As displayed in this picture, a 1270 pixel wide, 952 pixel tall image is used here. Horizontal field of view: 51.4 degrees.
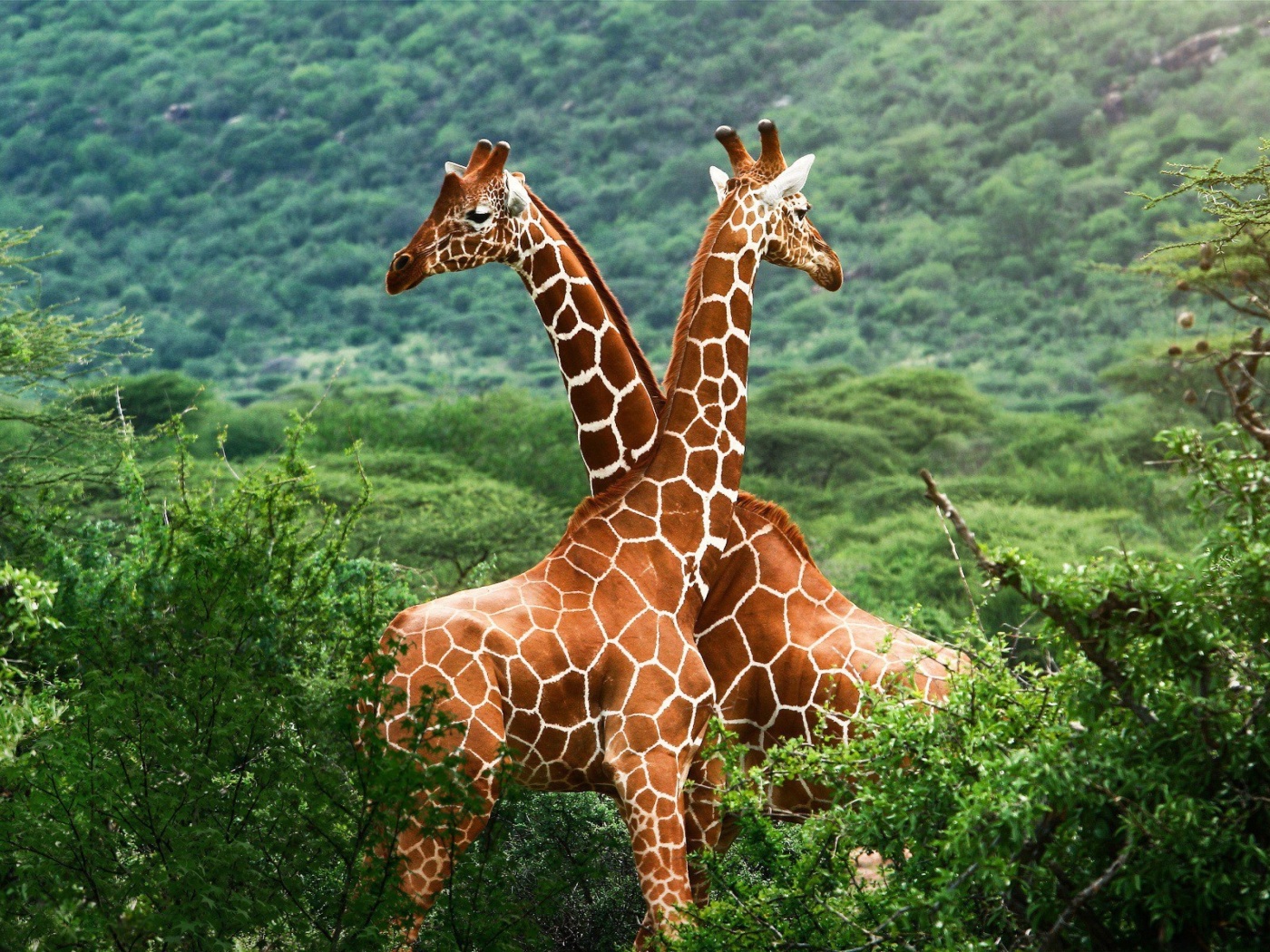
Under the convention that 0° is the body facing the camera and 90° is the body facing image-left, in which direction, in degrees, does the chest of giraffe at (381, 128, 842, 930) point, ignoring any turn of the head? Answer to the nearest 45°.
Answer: approximately 270°

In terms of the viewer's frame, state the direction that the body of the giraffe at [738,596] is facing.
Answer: to the viewer's left

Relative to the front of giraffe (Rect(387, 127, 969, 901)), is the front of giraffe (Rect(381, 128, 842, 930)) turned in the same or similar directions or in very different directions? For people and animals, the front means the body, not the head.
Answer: very different directions
